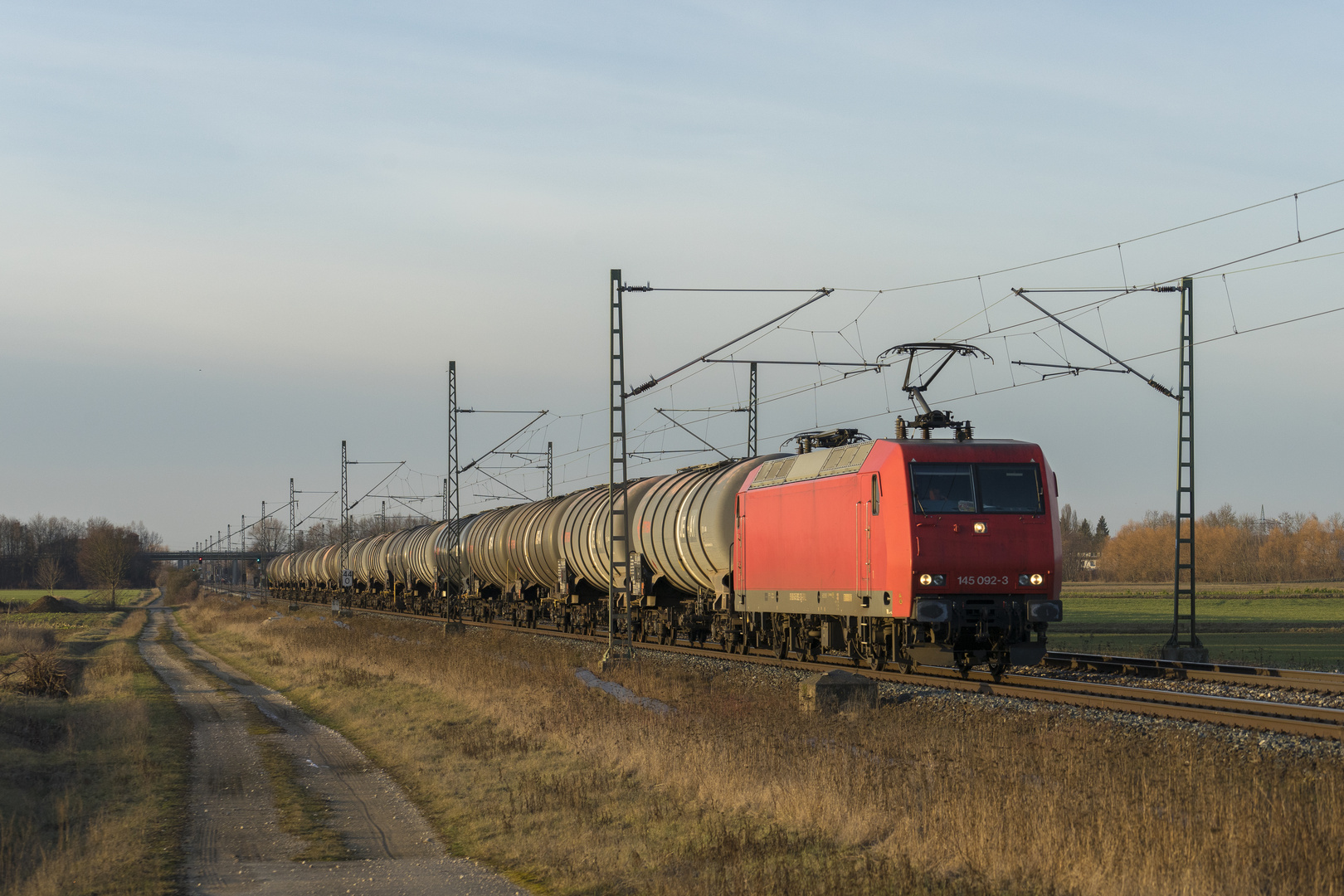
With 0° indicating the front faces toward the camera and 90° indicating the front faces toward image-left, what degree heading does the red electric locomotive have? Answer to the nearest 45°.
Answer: approximately 315°

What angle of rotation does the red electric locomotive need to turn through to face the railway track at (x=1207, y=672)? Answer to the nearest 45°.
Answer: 0° — it already faces it
